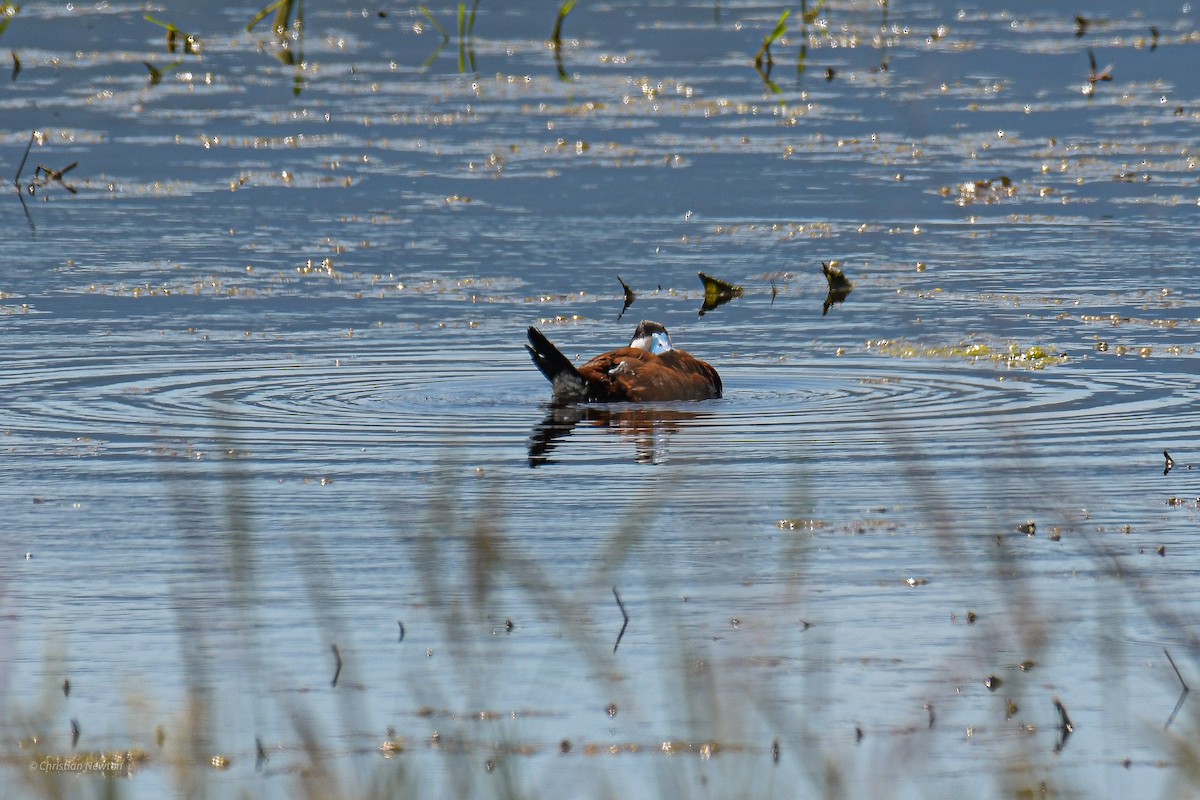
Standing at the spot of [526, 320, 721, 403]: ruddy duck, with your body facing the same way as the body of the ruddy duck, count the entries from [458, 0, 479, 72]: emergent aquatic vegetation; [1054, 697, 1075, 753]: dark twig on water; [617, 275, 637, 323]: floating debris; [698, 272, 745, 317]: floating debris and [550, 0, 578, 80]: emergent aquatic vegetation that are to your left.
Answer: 4

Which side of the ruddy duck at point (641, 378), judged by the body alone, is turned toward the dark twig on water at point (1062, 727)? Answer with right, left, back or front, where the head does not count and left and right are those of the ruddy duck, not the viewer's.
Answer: right

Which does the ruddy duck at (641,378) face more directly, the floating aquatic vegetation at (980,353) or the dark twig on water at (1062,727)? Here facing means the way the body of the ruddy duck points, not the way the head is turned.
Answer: the floating aquatic vegetation

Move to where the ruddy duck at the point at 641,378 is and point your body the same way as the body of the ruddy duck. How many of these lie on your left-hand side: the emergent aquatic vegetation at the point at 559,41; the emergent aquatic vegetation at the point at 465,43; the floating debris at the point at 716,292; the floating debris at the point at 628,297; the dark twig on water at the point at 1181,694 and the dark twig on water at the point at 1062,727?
4

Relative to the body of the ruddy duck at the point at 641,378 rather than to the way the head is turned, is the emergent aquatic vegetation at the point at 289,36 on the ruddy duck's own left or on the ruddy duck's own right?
on the ruddy duck's own left

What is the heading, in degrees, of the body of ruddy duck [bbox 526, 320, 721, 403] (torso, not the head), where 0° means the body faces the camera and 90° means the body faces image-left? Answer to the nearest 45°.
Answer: approximately 270°

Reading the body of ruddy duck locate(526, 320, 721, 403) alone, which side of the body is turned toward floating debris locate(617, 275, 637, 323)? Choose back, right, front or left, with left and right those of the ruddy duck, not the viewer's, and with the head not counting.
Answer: left
